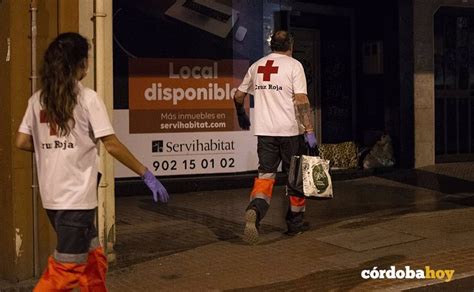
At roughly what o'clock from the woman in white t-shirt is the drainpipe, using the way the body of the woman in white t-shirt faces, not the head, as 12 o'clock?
The drainpipe is roughly at 10 o'clock from the woman in white t-shirt.

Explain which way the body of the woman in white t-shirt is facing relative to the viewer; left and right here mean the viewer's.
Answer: facing away from the viewer and to the right of the viewer

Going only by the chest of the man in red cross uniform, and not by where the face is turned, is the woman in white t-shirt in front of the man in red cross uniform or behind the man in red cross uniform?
behind

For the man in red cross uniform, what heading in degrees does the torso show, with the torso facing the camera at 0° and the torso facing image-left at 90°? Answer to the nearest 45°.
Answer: approximately 225°

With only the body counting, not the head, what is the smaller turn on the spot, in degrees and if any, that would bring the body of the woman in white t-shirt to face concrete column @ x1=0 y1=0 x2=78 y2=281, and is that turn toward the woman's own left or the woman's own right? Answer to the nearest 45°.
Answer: approximately 45° to the woman's own left

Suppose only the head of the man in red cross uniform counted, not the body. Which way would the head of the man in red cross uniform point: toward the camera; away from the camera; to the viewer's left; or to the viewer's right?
away from the camera
